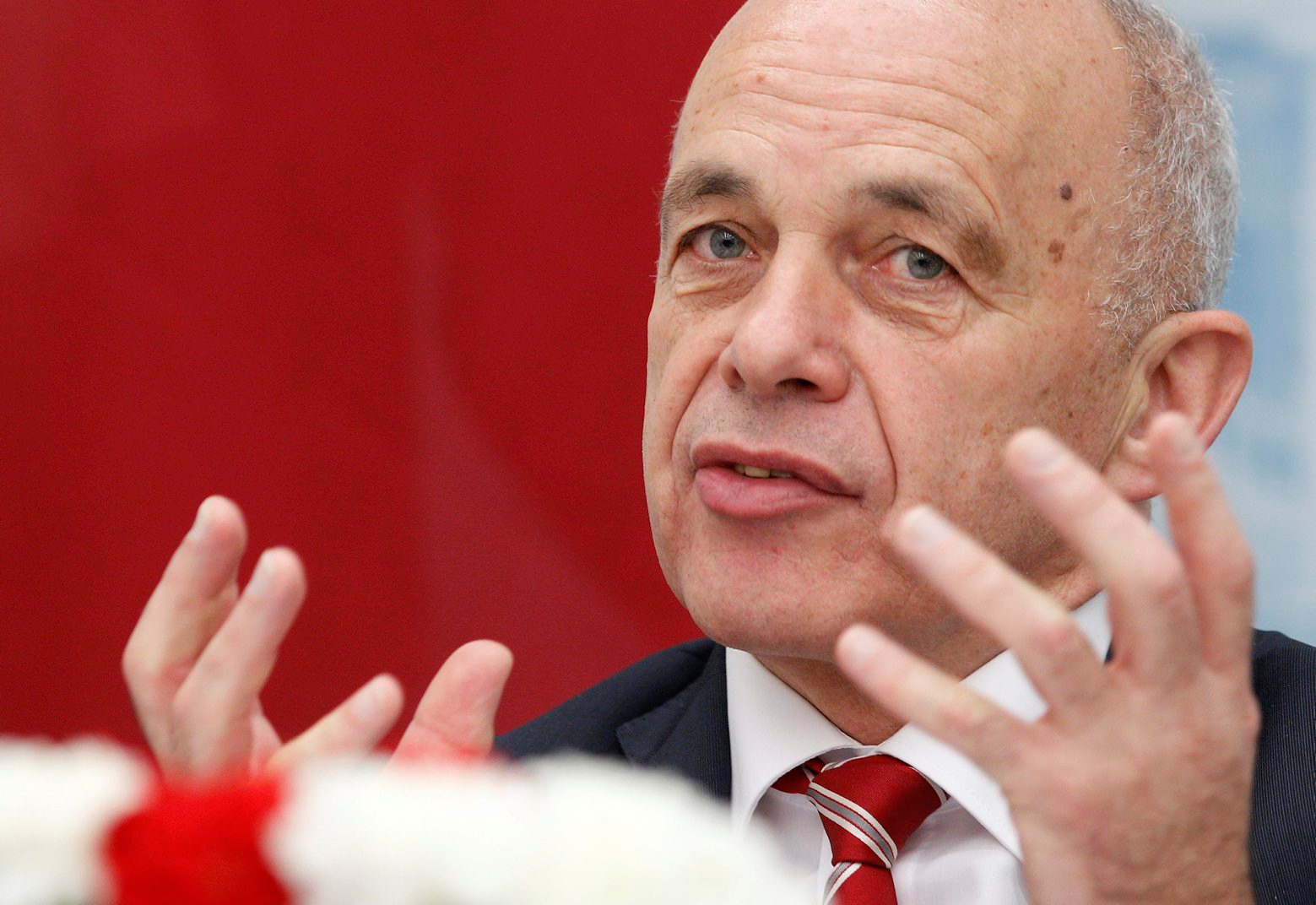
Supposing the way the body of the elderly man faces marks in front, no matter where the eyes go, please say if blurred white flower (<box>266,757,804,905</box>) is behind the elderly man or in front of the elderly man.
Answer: in front

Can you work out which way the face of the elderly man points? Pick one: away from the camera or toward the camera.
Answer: toward the camera

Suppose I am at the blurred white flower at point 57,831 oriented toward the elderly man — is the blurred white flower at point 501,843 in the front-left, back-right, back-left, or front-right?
front-right

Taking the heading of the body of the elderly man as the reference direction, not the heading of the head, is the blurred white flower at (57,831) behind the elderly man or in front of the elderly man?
in front
